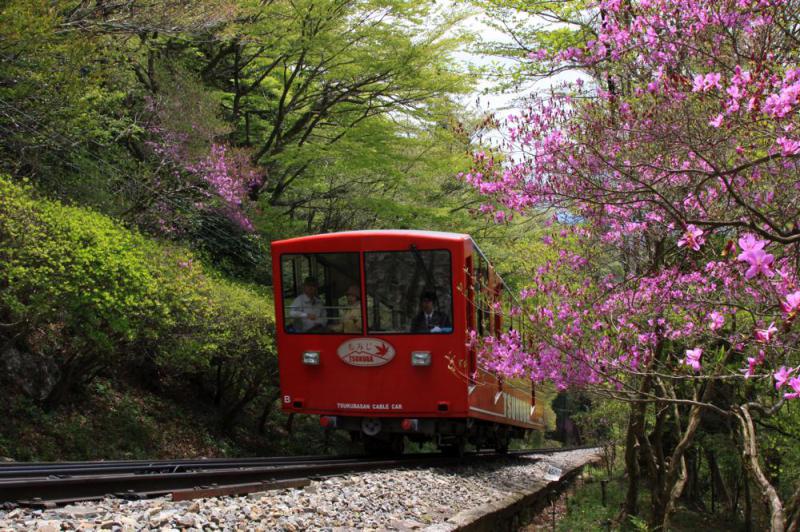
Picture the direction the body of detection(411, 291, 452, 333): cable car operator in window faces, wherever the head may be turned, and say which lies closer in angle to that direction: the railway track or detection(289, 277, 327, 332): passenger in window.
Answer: the railway track

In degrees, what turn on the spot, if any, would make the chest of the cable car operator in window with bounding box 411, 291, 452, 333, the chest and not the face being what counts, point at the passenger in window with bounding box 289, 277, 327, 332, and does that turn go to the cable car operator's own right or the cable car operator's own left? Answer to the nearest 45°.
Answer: approximately 90° to the cable car operator's own right

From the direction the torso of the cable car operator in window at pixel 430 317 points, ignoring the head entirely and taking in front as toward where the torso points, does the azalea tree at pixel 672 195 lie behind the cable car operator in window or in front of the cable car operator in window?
in front

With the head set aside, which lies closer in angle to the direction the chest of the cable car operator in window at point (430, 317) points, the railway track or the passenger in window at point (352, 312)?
the railway track

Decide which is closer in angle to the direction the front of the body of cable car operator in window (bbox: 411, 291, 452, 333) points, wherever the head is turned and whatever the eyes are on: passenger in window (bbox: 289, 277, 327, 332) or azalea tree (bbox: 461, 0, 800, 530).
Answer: the azalea tree

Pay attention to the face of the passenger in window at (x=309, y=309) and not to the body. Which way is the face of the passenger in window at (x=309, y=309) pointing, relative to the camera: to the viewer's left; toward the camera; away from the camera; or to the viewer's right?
toward the camera

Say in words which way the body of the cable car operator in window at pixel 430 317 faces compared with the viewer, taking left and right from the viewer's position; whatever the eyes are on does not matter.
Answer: facing the viewer

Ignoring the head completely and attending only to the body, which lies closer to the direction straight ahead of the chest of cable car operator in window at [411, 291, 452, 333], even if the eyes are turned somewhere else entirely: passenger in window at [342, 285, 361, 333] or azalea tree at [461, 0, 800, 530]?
the azalea tree

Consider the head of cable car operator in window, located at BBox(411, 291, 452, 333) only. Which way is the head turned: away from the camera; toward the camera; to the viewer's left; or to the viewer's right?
toward the camera

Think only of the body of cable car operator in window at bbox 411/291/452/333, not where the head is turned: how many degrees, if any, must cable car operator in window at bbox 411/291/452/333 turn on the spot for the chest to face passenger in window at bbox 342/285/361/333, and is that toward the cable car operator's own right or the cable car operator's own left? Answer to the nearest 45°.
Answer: approximately 90° to the cable car operator's own right
